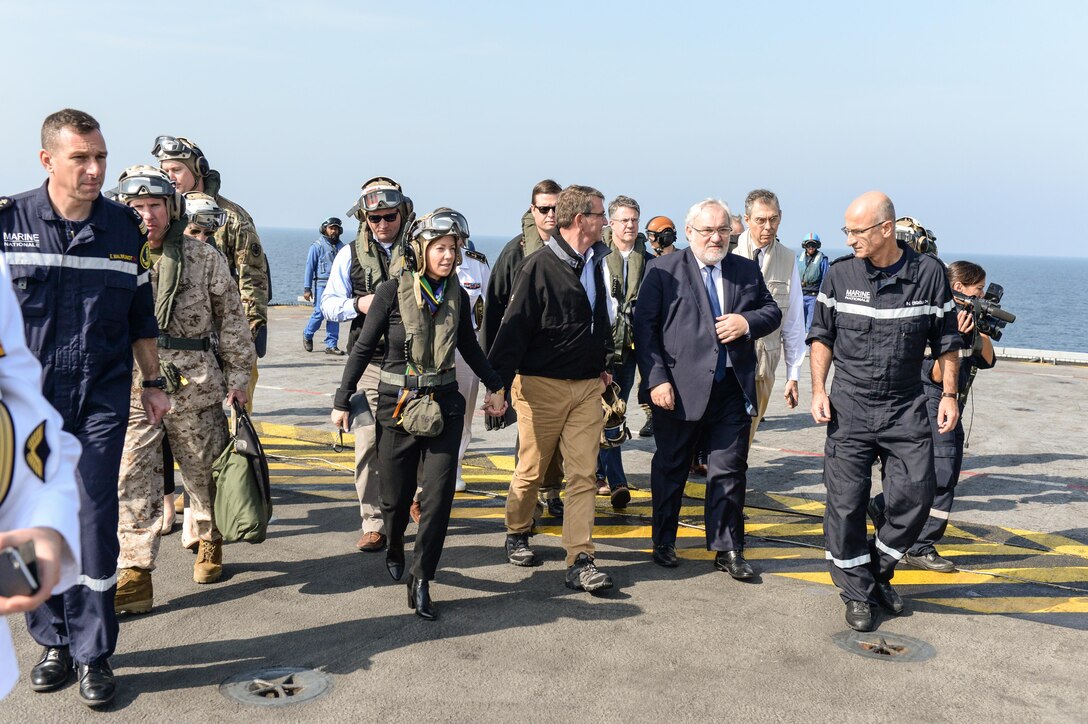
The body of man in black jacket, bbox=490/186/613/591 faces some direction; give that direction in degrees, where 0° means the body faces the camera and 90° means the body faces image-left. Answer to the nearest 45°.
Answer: approximately 315°

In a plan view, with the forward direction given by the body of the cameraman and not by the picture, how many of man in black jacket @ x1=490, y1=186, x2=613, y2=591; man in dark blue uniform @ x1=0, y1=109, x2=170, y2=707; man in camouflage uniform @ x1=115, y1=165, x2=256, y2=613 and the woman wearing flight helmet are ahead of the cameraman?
0

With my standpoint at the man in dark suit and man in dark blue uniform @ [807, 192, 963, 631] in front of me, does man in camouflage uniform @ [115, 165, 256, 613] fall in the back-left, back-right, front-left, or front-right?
back-right

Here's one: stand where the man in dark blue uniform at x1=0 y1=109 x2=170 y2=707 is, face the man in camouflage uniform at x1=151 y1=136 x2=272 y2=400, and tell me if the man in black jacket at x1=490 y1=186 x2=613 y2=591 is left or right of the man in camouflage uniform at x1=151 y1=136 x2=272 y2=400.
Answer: right

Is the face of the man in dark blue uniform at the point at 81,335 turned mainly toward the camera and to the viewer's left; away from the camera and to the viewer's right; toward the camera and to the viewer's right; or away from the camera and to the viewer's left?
toward the camera and to the viewer's right

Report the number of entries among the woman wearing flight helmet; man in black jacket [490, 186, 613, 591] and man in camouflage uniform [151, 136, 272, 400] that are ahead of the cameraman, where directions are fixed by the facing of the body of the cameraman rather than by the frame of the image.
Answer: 0

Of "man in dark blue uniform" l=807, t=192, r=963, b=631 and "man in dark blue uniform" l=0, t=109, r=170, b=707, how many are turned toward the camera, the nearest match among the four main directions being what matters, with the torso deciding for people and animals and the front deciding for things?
2

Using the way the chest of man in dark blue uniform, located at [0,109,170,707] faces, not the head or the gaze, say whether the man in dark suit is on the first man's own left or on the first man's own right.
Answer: on the first man's own left

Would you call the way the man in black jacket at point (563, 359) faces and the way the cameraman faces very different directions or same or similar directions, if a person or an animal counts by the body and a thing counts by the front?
same or similar directions

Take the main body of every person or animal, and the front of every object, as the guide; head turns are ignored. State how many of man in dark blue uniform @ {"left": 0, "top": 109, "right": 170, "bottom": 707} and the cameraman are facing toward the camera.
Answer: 1

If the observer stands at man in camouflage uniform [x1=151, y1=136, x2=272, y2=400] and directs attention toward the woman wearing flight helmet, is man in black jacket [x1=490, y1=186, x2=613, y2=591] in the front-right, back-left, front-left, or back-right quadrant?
front-left

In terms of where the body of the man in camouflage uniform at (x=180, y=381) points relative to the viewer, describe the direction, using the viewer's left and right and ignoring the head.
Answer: facing the viewer and to the left of the viewer

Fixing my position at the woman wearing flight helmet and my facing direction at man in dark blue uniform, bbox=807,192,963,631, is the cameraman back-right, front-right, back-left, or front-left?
front-left

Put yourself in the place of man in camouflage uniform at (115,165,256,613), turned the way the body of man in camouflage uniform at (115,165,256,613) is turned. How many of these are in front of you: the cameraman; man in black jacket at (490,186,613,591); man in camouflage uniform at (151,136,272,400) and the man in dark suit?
0

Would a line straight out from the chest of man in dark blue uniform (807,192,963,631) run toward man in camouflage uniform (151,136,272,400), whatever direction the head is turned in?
no
